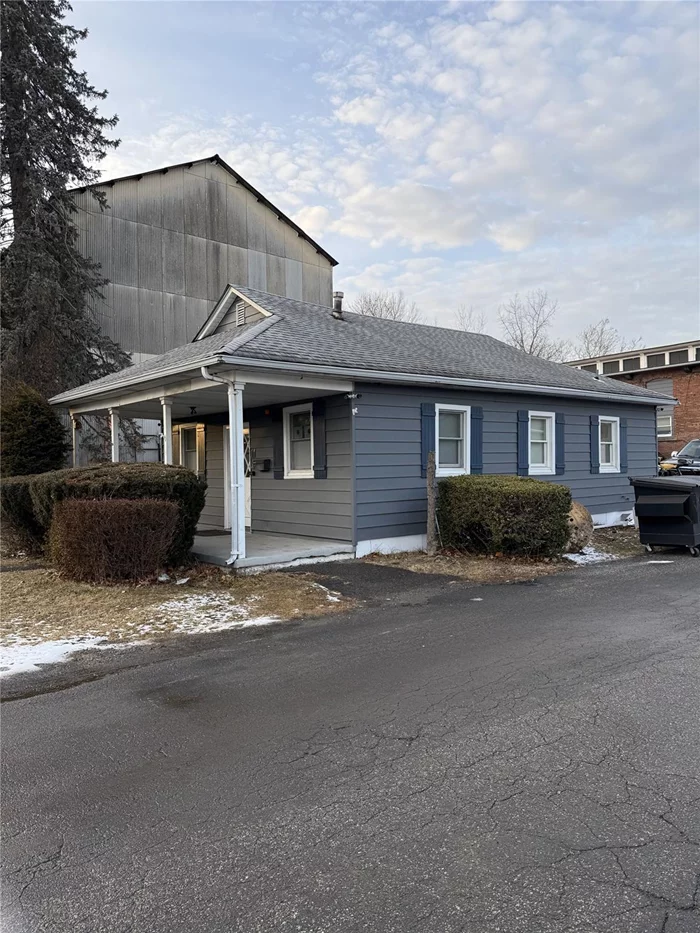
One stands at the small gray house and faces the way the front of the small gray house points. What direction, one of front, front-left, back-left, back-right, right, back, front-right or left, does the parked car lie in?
back

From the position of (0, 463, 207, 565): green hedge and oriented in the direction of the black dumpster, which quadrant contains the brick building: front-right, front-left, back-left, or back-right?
front-left

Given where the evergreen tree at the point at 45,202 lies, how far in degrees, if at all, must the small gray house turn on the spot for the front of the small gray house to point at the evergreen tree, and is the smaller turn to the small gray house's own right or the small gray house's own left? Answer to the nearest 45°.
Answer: approximately 90° to the small gray house's own right

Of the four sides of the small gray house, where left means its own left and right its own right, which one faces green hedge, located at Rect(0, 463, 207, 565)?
front

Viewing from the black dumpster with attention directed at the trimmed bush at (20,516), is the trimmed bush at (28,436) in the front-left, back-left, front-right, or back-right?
front-right

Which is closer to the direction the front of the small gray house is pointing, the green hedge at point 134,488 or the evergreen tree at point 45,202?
the green hedge

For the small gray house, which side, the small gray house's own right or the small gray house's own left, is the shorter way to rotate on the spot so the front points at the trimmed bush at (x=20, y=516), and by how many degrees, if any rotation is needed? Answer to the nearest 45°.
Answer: approximately 45° to the small gray house's own right

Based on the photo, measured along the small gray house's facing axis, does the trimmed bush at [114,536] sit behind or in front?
in front

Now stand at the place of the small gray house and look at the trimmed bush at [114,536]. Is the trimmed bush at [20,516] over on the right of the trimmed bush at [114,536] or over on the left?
right

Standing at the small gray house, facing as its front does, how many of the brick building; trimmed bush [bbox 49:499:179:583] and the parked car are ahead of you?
1

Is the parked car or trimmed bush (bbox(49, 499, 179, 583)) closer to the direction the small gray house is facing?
the trimmed bush

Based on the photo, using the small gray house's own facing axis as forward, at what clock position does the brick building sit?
The brick building is roughly at 6 o'clock from the small gray house.

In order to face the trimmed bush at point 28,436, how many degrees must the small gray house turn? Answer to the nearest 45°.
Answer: approximately 45° to its right
